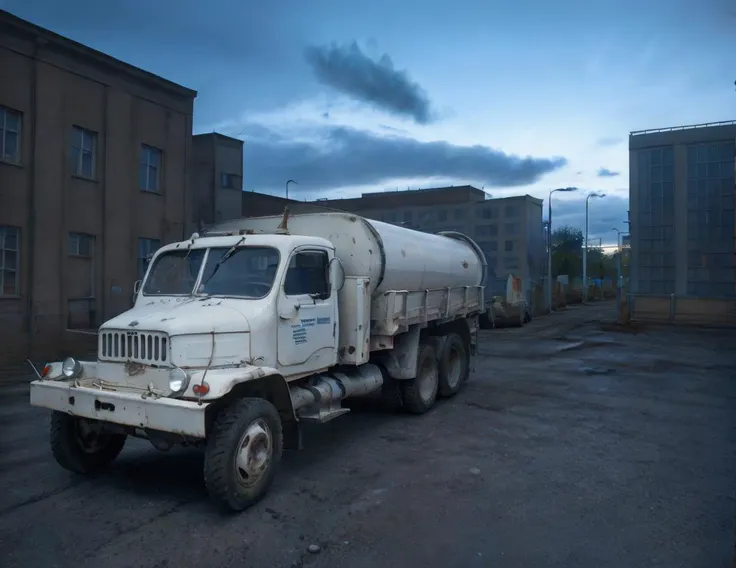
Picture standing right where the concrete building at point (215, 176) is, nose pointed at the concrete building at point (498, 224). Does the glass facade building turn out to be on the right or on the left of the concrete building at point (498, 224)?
right

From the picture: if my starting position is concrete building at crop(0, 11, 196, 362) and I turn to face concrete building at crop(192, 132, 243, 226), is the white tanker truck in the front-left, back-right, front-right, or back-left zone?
back-right

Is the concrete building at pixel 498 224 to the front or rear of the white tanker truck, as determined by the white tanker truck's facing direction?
to the rear

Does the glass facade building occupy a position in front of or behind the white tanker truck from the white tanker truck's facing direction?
behind

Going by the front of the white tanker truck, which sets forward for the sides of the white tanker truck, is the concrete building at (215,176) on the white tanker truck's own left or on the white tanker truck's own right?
on the white tanker truck's own right

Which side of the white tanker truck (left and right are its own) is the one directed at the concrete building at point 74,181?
right

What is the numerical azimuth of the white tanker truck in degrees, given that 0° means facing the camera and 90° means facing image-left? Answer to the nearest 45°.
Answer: approximately 45°

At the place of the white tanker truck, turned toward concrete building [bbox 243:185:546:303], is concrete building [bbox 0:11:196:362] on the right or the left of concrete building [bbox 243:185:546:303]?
left

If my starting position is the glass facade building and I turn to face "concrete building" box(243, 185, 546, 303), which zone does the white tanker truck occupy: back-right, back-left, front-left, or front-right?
back-left
